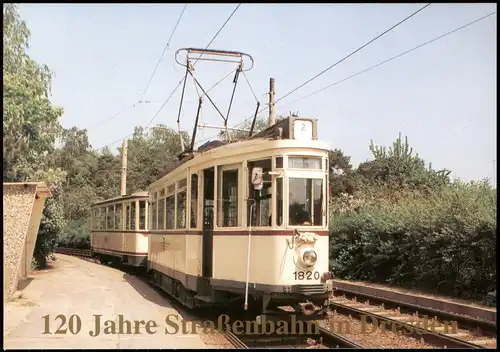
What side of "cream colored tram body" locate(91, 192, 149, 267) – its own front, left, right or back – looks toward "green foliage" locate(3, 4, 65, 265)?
right

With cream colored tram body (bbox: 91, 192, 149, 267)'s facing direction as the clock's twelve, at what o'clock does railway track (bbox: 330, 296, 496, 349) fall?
The railway track is roughly at 1 o'clock from the cream colored tram body.

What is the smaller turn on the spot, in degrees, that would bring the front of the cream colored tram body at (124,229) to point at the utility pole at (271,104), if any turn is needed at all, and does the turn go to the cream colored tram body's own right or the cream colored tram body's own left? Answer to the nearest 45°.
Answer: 0° — it already faces it

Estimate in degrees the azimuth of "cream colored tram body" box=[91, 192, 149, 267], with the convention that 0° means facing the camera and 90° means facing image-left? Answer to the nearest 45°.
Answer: approximately 315°

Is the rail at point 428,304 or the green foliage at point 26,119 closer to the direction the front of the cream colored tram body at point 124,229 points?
the rail

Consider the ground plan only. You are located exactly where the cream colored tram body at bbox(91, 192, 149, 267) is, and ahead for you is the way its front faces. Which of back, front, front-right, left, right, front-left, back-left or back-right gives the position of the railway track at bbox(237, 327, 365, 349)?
front-right
